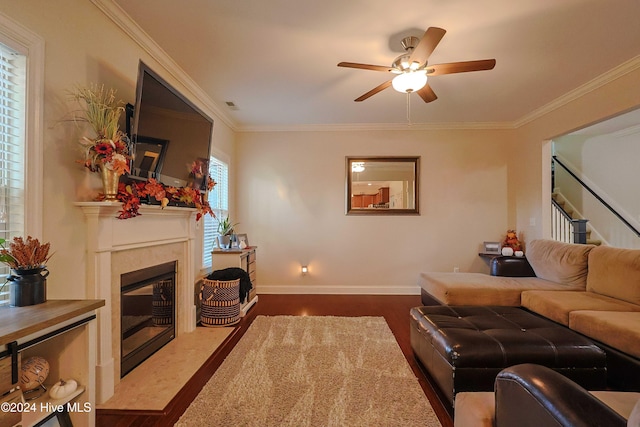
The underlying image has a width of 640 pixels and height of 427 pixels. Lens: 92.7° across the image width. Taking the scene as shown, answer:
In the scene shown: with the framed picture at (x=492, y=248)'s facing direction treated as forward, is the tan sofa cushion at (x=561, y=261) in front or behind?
in front

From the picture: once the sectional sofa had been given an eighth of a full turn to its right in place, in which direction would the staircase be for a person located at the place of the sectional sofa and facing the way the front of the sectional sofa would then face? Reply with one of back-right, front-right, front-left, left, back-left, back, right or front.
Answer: right

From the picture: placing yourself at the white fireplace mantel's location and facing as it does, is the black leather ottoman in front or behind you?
in front

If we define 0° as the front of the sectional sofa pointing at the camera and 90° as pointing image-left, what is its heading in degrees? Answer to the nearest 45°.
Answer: approximately 45°

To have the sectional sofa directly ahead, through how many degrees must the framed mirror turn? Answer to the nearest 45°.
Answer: approximately 45° to its left

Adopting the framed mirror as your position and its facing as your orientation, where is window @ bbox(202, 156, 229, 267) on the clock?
The window is roughly at 2 o'clock from the framed mirror.

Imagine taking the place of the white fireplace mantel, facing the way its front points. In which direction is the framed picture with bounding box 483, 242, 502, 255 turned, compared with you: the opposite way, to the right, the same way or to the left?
to the right

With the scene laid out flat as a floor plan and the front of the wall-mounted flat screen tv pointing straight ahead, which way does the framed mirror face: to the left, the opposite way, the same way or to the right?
to the right

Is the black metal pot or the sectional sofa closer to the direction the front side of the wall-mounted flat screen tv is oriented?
the sectional sofa

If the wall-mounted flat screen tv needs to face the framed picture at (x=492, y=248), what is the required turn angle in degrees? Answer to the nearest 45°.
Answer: approximately 45° to its left

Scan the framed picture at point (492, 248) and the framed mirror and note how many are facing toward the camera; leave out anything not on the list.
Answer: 2

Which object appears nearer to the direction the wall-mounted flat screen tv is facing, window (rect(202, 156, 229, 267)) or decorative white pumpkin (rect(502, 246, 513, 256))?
the decorative white pumpkin

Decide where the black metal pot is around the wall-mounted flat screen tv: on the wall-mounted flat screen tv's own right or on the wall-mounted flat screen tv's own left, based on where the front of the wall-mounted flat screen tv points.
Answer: on the wall-mounted flat screen tv's own right

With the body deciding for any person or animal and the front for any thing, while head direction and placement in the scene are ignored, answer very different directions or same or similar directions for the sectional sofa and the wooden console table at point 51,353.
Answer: very different directions
